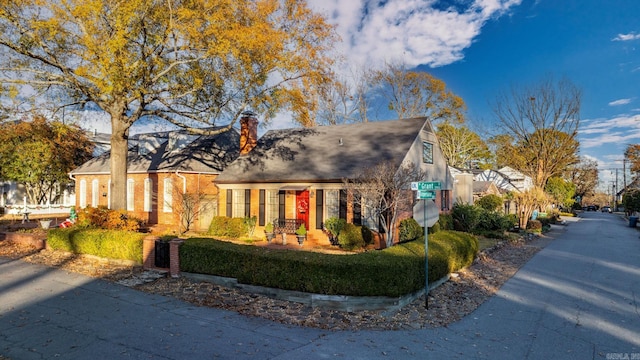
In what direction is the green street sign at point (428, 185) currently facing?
toward the camera

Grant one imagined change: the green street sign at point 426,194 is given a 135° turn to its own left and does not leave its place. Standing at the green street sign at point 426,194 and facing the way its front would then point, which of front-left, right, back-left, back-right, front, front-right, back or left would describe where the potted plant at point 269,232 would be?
left

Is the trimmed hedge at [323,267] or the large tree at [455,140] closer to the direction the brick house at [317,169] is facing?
the trimmed hedge

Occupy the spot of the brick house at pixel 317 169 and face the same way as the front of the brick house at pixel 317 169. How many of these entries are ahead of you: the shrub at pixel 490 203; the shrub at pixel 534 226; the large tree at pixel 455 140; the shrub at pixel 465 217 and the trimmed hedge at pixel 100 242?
1

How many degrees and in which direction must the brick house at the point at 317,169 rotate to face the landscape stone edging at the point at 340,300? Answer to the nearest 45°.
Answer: approximately 45° to its left

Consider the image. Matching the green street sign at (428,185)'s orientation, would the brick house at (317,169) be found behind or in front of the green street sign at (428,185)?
behind

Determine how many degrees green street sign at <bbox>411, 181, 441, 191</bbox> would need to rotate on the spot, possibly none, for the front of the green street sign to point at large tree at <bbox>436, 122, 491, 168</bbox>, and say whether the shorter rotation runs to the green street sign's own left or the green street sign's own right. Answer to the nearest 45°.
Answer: approximately 180°

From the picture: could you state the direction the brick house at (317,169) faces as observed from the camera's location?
facing the viewer and to the left of the viewer

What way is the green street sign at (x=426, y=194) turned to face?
toward the camera

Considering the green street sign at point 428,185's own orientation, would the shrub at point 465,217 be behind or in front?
behind

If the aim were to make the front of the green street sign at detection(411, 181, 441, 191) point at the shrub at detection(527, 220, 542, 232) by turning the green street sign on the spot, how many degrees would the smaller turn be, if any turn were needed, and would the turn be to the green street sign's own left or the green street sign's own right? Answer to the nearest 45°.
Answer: approximately 180°

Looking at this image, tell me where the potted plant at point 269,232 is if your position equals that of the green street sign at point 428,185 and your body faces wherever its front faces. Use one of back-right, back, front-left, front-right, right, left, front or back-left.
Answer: back-right

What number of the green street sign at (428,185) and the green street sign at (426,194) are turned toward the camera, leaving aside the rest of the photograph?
2

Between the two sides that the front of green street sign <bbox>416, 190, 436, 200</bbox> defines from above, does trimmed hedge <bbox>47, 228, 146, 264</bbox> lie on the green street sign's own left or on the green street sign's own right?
on the green street sign's own right

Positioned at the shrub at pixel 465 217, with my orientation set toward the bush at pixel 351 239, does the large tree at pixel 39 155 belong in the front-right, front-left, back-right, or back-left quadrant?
front-right
